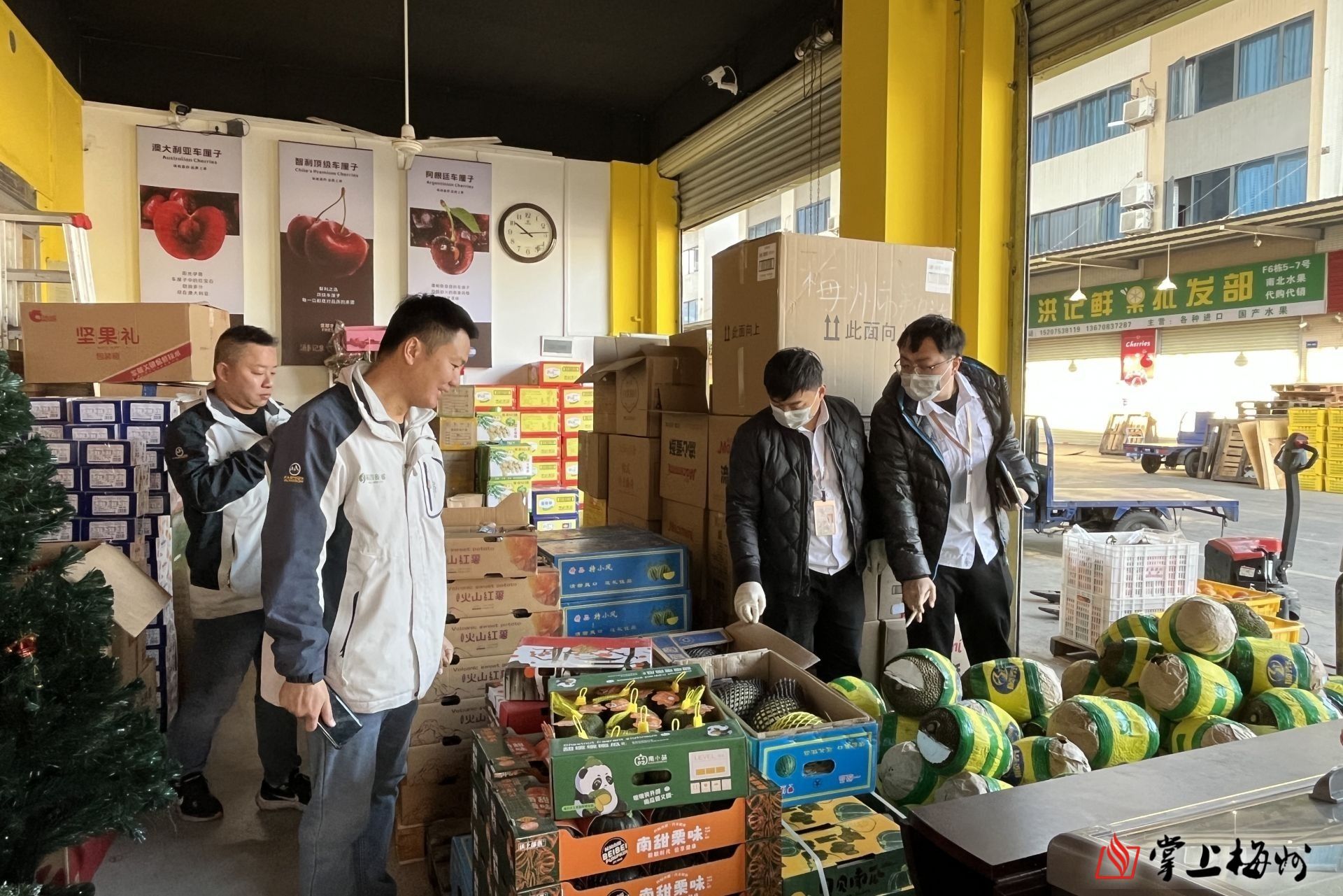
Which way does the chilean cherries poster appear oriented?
toward the camera

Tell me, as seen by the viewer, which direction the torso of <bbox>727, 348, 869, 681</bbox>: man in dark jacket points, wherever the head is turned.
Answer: toward the camera

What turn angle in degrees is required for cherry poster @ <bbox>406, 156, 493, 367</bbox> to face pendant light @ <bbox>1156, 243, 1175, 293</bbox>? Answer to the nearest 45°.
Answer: approximately 90° to its left

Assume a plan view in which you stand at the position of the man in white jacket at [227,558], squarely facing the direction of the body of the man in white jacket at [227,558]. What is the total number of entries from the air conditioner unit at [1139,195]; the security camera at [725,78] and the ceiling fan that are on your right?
0

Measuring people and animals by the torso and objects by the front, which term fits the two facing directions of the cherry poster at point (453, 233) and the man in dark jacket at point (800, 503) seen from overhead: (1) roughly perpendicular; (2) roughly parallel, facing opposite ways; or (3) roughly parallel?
roughly parallel

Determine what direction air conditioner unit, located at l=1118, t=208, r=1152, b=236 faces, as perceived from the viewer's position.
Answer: facing the viewer and to the left of the viewer

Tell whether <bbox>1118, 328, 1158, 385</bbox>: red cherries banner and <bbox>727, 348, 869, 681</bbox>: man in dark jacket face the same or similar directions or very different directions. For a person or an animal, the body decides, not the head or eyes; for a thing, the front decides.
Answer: same or similar directions

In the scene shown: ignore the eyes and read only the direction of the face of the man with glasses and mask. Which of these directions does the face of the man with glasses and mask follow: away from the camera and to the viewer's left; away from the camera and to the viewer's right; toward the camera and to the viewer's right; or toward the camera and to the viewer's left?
toward the camera and to the viewer's left

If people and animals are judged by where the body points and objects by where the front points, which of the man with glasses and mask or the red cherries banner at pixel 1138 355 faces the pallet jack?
the red cherries banner

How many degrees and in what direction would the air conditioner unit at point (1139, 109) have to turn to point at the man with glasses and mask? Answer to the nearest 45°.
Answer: approximately 45° to its left

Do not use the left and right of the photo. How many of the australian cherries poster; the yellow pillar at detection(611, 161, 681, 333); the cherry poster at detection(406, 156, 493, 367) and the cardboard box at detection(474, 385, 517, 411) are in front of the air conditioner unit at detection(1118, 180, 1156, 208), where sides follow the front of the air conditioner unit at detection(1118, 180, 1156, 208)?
4
